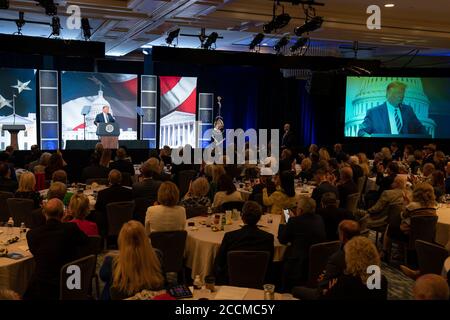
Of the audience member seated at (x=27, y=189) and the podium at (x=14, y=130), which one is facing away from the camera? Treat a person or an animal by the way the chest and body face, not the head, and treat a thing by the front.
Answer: the audience member seated

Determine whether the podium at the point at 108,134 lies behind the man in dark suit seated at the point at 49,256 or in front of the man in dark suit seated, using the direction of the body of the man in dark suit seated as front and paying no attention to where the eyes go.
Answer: in front

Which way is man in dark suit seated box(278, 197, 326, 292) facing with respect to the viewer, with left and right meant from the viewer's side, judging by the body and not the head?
facing away from the viewer and to the left of the viewer

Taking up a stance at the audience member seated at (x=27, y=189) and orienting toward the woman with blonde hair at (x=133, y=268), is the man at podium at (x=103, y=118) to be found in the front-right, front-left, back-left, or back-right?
back-left

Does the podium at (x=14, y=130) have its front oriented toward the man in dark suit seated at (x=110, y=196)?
yes

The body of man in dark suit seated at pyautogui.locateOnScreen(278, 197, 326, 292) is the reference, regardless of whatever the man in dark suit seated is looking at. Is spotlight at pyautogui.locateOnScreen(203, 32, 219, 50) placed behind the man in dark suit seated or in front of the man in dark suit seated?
in front

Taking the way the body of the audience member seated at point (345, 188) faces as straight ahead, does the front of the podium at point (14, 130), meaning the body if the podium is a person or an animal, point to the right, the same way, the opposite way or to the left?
the opposite way

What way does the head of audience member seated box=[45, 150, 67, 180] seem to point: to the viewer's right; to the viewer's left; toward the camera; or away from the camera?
away from the camera

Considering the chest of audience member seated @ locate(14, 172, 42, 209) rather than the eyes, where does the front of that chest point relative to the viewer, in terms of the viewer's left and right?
facing away from the viewer

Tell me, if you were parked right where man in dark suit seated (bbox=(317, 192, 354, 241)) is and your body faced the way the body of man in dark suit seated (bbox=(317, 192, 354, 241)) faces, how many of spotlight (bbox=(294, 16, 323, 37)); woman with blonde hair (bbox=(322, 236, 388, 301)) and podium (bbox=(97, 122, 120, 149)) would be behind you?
1

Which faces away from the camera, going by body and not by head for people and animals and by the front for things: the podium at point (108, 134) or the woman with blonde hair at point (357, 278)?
the woman with blonde hair

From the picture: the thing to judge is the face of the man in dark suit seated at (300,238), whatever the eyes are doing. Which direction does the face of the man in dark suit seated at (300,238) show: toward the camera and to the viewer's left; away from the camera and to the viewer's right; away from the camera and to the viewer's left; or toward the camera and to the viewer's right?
away from the camera and to the viewer's left

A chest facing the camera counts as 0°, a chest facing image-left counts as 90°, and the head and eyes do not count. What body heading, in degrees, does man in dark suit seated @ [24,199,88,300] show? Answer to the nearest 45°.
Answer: approximately 180°

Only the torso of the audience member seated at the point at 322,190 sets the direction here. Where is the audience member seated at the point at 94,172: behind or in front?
in front

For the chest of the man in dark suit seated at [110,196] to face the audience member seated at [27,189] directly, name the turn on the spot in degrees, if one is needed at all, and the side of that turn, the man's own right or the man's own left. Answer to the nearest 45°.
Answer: approximately 90° to the man's own left

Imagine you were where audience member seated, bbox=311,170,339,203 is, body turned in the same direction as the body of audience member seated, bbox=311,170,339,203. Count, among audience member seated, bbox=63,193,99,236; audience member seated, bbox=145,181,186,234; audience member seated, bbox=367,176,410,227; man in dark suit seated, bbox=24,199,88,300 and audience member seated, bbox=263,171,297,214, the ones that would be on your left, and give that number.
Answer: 4

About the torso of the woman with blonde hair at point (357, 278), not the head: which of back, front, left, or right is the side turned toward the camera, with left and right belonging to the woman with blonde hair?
back

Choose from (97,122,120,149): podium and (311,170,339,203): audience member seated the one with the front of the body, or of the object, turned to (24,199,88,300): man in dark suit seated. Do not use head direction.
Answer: the podium

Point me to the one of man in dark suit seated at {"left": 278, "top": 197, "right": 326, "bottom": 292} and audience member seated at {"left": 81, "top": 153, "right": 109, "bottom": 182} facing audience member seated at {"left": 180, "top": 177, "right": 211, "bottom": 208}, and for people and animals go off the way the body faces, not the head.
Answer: the man in dark suit seated

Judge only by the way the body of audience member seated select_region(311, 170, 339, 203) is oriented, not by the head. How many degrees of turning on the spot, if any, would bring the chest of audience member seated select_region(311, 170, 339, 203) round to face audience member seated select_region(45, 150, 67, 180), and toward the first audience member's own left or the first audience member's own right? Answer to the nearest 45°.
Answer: approximately 45° to the first audience member's own left
